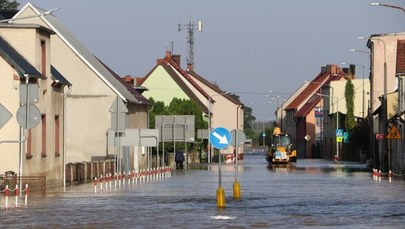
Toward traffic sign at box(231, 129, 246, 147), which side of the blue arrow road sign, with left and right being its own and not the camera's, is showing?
back

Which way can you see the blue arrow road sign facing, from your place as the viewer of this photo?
facing the viewer
